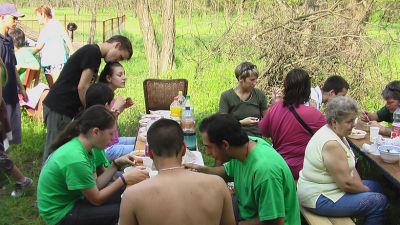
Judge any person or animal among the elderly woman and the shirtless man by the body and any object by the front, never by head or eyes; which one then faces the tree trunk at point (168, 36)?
the shirtless man

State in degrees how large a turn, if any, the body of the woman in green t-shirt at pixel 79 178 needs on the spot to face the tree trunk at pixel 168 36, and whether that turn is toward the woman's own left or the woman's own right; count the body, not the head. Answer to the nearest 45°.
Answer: approximately 90° to the woman's own left

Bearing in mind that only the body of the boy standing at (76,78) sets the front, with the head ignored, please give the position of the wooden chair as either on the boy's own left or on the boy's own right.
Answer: on the boy's own left

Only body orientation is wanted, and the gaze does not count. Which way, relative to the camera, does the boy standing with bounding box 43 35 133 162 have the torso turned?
to the viewer's right

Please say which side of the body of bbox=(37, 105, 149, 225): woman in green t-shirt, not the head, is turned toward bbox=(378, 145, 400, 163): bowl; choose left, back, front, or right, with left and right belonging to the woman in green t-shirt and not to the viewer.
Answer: front

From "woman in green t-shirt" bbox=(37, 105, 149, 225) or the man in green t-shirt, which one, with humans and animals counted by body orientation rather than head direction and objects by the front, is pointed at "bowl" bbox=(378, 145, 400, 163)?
the woman in green t-shirt

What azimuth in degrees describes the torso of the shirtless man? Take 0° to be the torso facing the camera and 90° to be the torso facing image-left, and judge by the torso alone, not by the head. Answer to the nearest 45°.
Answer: approximately 180°

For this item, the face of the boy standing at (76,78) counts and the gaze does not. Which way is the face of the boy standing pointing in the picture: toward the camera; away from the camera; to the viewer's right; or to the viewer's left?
to the viewer's right

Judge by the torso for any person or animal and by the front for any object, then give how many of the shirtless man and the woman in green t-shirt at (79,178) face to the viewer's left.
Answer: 0

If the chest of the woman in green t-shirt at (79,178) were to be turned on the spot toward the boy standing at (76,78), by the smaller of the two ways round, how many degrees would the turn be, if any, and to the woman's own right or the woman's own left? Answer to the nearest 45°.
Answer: approximately 90° to the woman's own left

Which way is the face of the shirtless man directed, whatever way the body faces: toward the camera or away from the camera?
away from the camera

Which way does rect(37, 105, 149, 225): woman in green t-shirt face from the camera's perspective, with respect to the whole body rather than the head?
to the viewer's right

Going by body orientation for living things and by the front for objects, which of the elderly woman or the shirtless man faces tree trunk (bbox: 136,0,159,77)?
the shirtless man

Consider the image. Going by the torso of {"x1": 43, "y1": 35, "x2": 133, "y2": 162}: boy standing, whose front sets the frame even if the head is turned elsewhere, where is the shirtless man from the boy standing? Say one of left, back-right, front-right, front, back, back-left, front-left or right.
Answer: right
